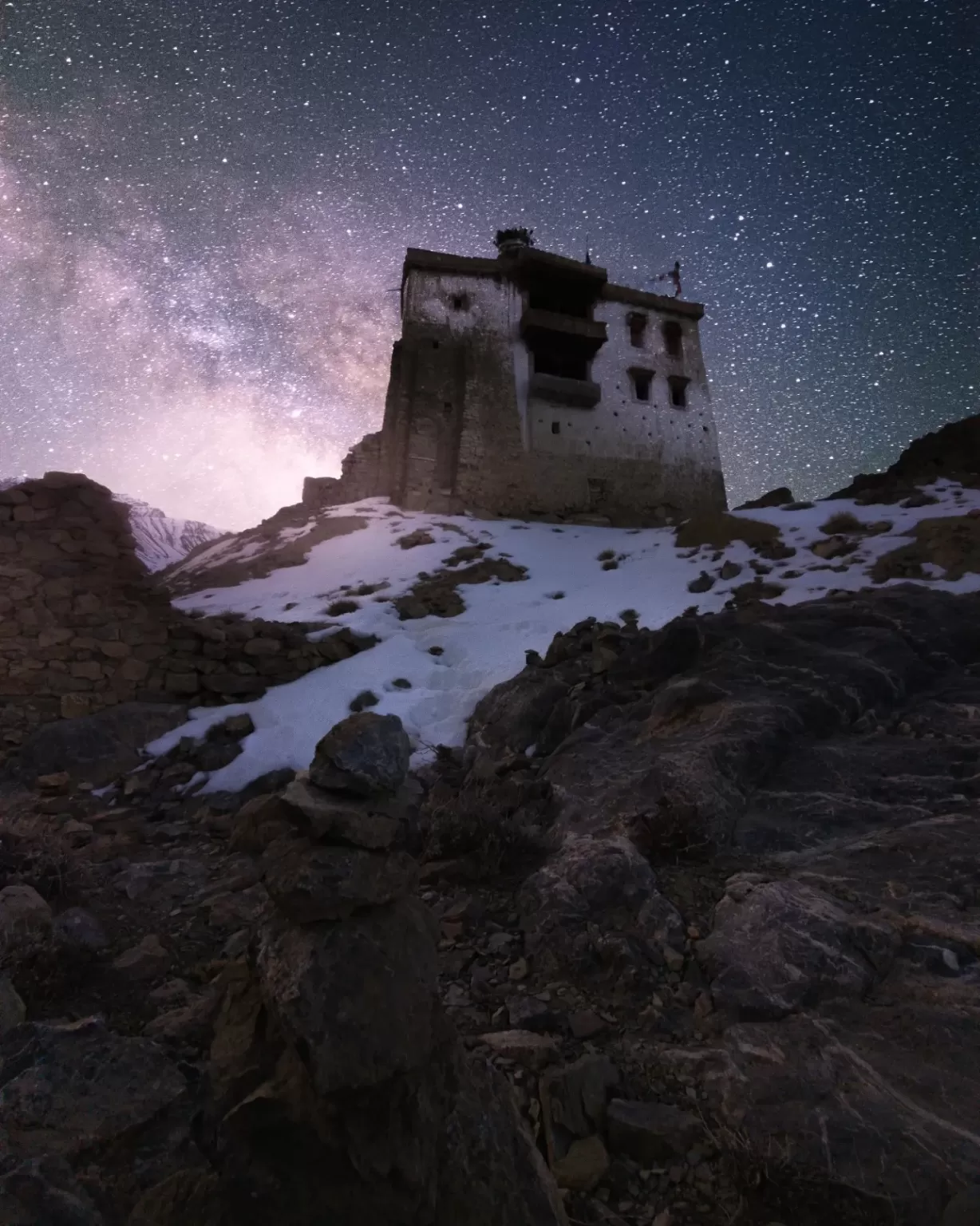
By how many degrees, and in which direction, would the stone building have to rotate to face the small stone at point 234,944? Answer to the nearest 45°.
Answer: approximately 45° to its right

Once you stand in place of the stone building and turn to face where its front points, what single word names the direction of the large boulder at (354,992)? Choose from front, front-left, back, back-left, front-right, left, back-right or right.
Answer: front-right

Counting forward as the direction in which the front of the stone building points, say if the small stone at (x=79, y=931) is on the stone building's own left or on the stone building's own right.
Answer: on the stone building's own right

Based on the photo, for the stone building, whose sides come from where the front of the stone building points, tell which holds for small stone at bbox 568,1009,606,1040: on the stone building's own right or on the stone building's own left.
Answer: on the stone building's own right

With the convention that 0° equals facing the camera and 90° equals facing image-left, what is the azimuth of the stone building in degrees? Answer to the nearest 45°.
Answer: approximately 315°

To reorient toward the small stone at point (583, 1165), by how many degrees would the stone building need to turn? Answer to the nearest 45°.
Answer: approximately 45° to its right

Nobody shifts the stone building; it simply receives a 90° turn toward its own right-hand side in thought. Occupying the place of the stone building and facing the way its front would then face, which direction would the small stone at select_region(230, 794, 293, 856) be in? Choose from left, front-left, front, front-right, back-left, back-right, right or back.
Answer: front-left

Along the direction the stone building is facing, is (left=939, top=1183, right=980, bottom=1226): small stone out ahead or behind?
ahead

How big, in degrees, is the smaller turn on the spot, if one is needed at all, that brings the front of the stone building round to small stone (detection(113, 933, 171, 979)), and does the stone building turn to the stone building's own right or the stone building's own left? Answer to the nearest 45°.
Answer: approximately 45° to the stone building's own right
